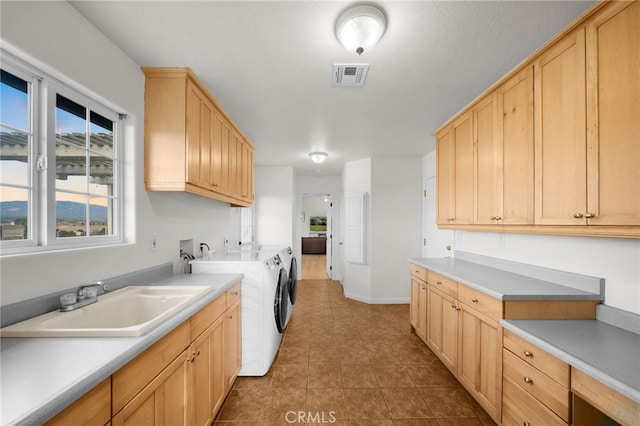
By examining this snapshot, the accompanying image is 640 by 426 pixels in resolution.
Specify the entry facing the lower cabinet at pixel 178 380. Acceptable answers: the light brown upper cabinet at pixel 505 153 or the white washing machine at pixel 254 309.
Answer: the light brown upper cabinet

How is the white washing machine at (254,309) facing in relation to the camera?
to the viewer's right

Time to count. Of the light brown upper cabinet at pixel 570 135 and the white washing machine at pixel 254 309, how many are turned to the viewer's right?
1

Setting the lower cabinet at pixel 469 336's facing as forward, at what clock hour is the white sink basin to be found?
The white sink basin is roughly at 12 o'clock from the lower cabinet.

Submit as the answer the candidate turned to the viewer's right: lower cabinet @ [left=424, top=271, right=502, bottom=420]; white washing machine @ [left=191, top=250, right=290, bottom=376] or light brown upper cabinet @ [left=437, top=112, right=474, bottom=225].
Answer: the white washing machine

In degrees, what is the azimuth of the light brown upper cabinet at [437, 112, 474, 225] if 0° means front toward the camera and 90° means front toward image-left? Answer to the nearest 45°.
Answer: approximately 45°

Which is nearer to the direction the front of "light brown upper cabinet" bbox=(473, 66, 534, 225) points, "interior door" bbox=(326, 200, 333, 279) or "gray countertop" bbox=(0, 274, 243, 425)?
the gray countertop

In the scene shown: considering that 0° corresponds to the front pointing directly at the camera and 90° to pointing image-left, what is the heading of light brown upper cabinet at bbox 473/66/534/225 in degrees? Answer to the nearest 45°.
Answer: approximately 45°

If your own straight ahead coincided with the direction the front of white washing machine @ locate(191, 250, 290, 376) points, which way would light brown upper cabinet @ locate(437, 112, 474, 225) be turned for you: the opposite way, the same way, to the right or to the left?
the opposite way

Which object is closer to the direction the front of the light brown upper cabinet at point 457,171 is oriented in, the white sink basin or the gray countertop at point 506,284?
the white sink basin

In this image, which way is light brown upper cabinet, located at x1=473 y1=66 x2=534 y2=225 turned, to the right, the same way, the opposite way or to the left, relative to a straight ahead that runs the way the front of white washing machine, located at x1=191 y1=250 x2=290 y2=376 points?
the opposite way
